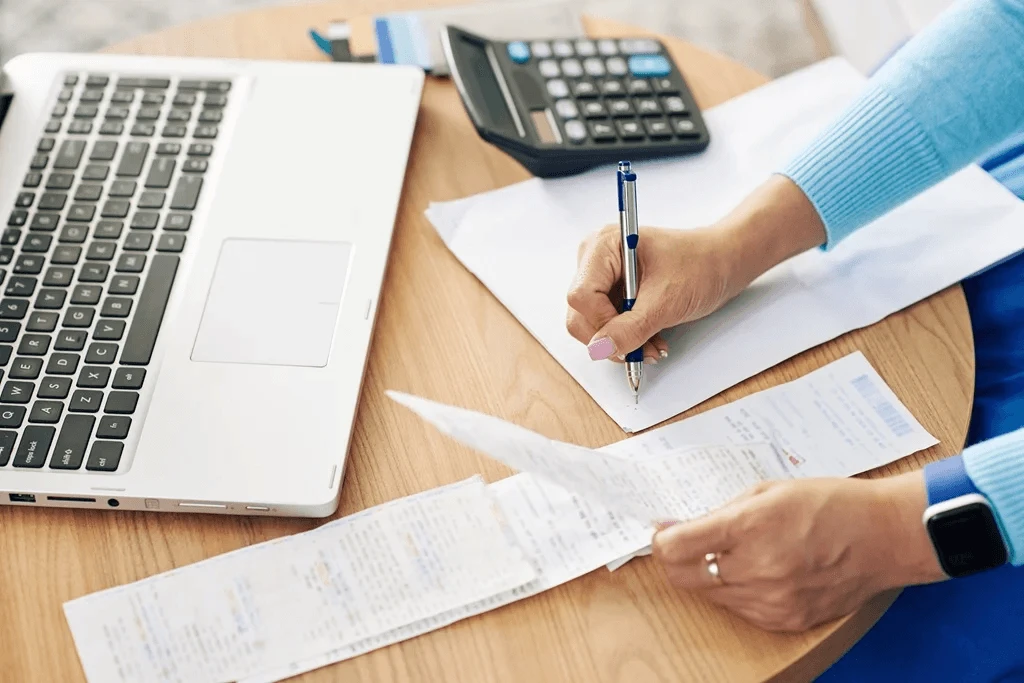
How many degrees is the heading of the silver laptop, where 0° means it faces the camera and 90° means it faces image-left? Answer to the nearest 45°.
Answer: approximately 270°

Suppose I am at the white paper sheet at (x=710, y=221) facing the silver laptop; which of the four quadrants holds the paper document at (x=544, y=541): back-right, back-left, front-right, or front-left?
front-left
